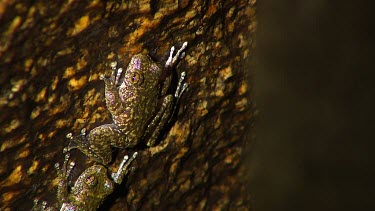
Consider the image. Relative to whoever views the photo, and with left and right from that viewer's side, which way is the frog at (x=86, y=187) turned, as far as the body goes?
facing away from the viewer and to the right of the viewer
